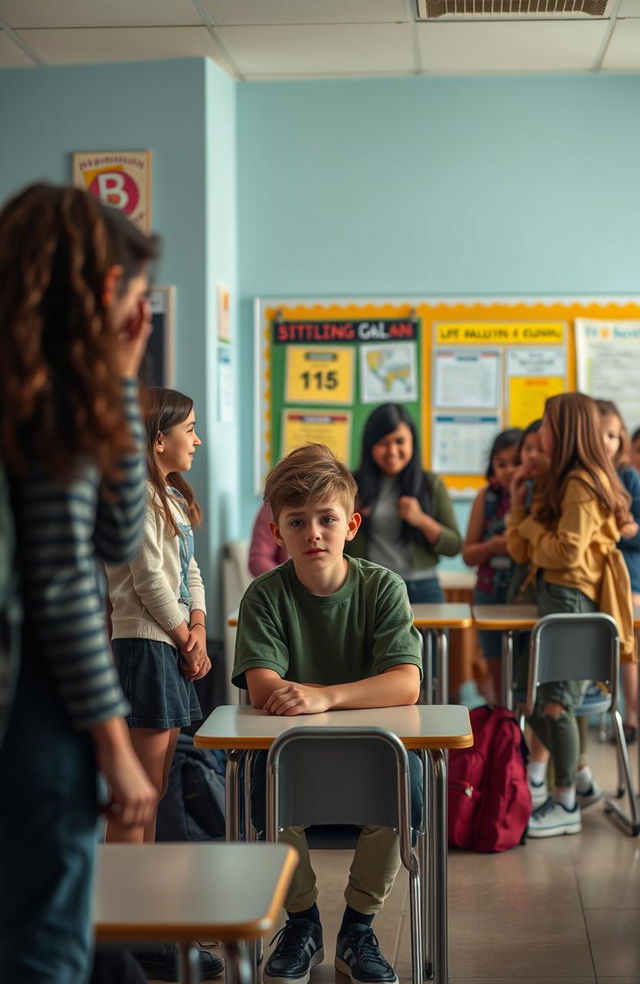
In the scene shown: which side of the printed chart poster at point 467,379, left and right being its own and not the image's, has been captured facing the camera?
front

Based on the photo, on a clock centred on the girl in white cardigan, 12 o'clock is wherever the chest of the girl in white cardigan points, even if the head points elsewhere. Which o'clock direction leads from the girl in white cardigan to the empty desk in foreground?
The empty desk in foreground is roughly at 3 o'clock from the girl in white cardigan.

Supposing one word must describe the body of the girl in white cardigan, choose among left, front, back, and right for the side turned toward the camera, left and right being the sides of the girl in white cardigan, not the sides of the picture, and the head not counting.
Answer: right

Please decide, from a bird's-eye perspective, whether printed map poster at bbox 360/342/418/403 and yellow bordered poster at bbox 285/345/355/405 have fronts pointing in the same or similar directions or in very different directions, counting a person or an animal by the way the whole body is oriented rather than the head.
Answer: same or similar directions

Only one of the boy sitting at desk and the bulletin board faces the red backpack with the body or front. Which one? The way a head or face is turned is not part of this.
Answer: the bulletin board

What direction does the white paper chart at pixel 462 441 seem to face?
toward the camera

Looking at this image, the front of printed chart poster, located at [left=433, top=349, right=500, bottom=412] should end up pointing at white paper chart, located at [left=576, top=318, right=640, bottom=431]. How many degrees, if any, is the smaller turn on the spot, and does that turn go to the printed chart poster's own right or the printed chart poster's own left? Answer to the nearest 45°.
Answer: approximately 90° to the printed chart poster's own left

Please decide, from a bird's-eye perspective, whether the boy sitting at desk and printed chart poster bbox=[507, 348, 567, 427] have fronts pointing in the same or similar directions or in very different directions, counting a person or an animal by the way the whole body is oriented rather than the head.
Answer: same or similar directions

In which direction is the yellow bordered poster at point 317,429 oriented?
toward the camera

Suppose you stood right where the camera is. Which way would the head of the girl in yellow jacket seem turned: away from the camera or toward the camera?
away from the camera

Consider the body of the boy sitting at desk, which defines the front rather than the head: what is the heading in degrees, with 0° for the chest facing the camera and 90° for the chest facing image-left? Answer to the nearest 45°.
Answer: approximately 0°

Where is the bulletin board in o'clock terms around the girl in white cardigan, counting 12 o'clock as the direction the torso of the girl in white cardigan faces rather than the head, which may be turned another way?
The bulletin board is roughly at 10 o'clock from the girl in white cardigan.

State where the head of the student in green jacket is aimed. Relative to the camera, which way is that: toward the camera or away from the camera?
toward the camera

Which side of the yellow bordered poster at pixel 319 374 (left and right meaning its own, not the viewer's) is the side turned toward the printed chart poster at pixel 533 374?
left

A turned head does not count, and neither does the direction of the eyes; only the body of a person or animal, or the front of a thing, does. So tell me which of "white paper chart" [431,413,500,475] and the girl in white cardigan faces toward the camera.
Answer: the white paper chart
